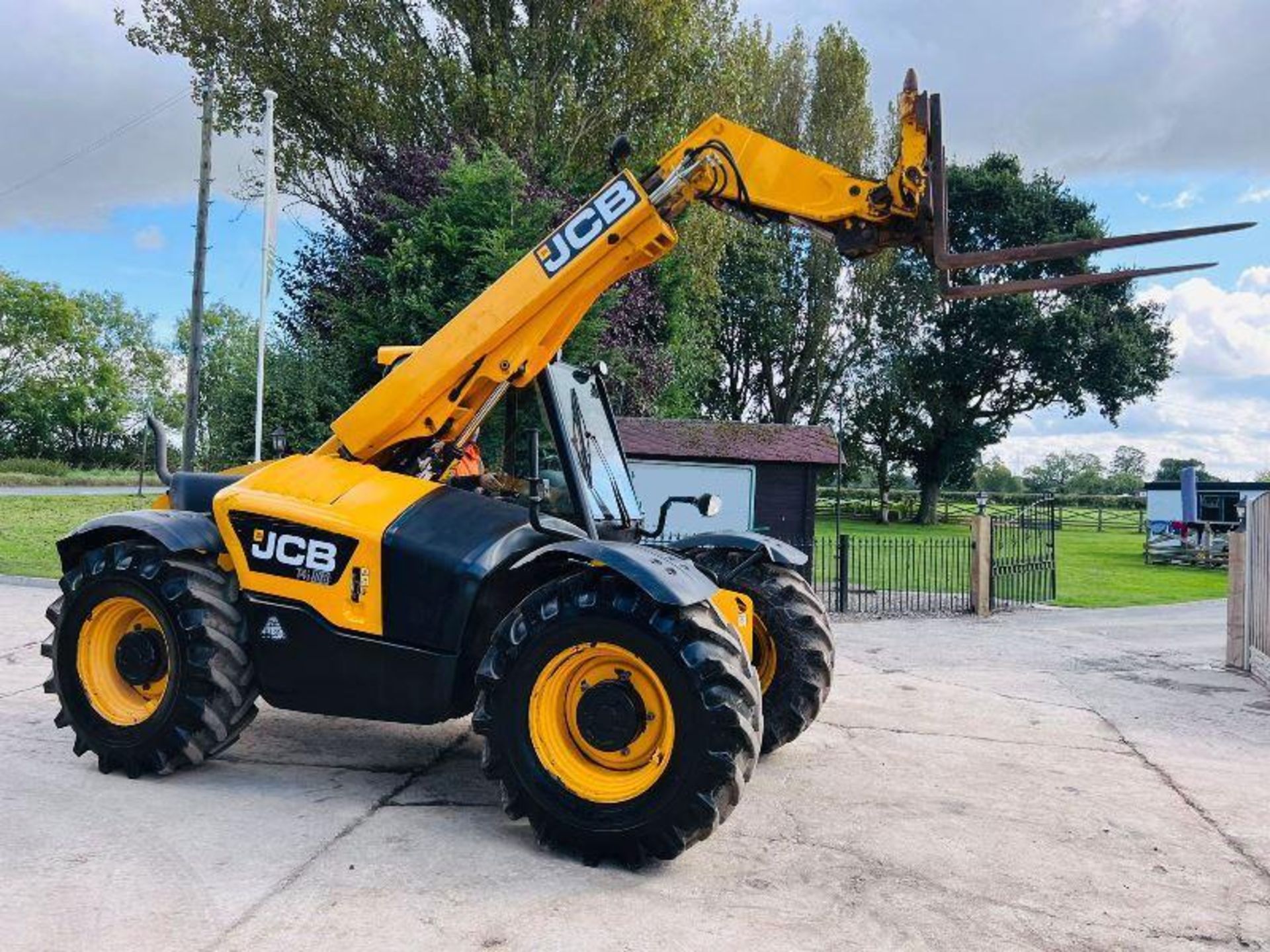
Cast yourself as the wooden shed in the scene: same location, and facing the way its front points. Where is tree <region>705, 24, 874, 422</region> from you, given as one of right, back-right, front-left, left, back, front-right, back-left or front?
back

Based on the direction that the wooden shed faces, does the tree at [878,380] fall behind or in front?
behind

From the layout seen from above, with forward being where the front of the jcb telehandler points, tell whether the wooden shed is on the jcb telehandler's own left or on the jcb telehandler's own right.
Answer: on the jcb telehandler's own left

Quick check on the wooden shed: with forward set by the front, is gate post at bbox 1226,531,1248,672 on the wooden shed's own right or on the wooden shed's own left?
on the wooden shed's own left

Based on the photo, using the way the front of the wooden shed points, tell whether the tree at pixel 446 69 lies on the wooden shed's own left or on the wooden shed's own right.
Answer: on the wooden shed's own right

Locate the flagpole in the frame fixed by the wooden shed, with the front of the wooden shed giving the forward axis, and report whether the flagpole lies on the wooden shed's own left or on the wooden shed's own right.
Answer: on the wooden shed's own right

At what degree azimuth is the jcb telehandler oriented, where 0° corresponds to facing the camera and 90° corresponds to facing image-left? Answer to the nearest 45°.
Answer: approximately 315°

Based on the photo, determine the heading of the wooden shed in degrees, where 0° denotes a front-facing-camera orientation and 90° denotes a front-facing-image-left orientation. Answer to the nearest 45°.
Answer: approximately 0°

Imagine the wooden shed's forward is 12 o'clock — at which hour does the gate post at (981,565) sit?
The gate post is roughly at 9 o'clock from the wooden shed.

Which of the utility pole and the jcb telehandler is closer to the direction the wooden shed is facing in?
the jcb telehandler
